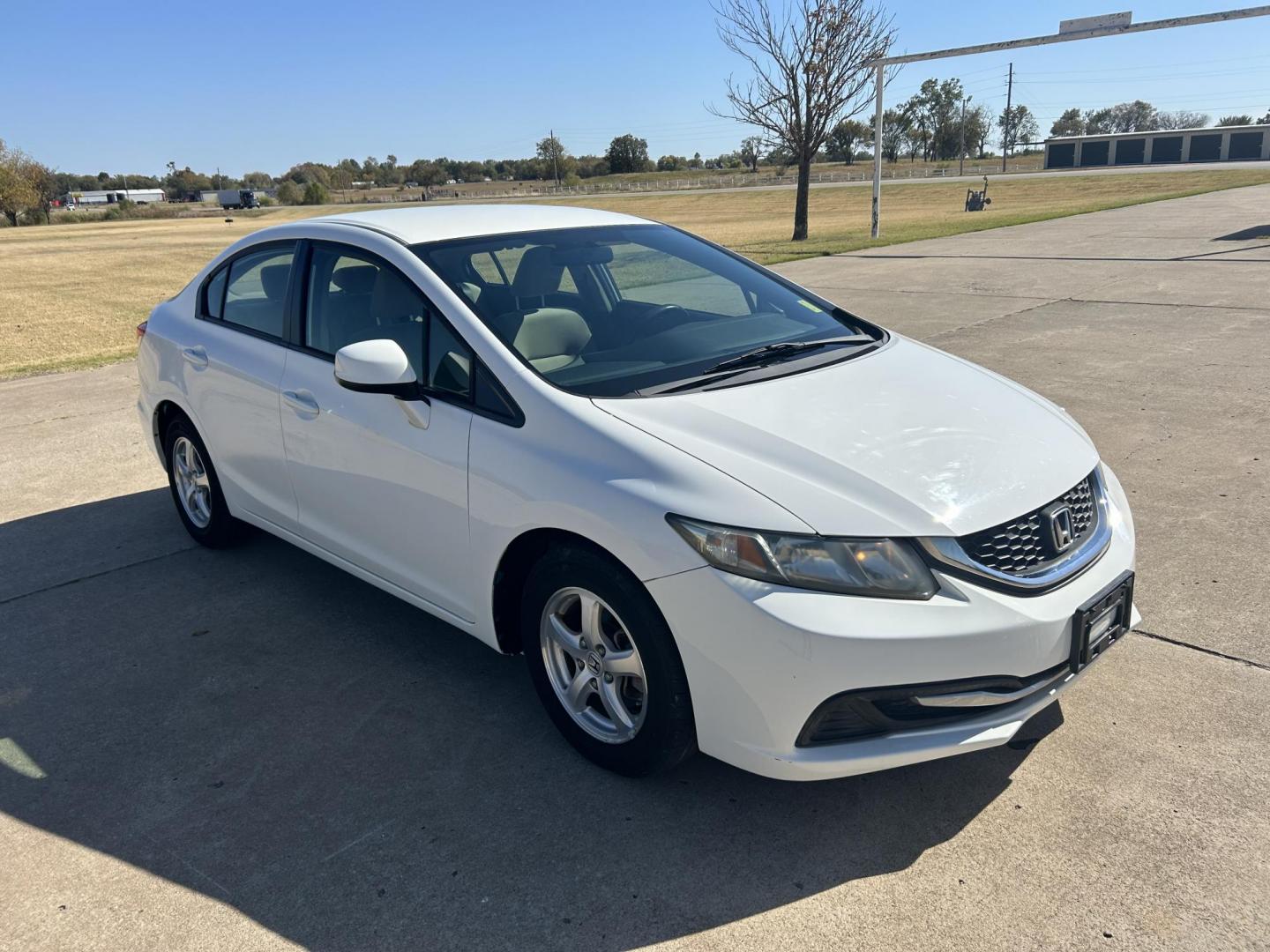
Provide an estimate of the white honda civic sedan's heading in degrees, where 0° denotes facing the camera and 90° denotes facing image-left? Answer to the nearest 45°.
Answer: approximately 315°
